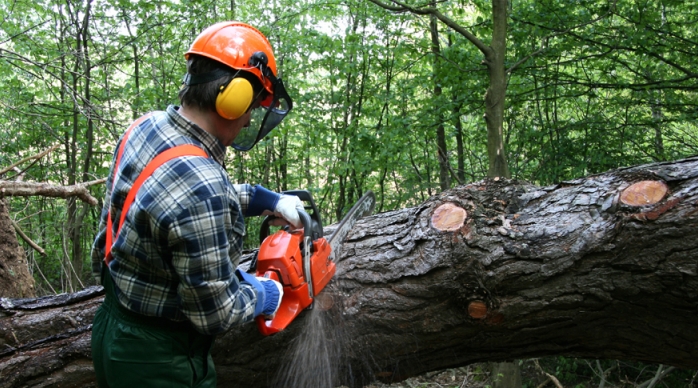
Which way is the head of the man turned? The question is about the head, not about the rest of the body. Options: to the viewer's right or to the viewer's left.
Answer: to the viewer's right

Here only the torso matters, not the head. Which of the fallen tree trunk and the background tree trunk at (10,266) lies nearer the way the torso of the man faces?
the fallen tree trunk

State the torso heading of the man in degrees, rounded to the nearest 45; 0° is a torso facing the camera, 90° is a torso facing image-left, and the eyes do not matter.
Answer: approximately 225°

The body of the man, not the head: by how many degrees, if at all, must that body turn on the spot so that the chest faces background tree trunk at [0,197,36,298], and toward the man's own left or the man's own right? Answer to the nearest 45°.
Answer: approximately 90° to the man's own left
